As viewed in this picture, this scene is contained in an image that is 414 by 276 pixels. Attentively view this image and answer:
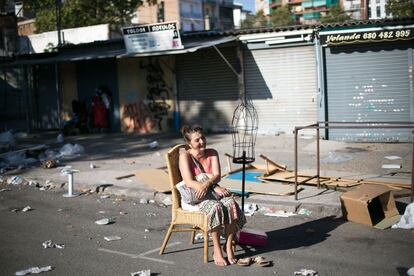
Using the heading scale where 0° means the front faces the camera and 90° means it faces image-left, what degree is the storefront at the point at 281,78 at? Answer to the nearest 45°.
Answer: approximately 0°

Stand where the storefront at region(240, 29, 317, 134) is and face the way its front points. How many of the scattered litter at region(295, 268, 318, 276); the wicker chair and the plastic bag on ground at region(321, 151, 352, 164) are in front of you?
3

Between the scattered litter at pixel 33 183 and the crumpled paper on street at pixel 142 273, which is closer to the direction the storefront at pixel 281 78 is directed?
the crumpled paper on street

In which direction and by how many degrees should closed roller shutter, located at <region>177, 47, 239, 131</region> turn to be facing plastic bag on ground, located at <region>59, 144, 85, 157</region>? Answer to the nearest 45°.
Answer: approximately 45° to its right

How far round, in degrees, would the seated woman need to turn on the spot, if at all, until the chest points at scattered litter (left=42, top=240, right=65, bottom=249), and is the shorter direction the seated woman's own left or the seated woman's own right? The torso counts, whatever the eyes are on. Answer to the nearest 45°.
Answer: approximately 135° to the seated woman's own right

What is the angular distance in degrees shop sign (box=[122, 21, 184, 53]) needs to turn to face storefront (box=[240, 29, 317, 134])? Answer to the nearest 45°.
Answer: approximately 90° to its left

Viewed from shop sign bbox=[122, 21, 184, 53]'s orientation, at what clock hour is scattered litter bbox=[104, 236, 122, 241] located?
The scattered litter is roughly at 12 o'clock from the shop sign.

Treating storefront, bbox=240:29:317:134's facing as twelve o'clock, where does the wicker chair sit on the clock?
The wicker chair is roughly at 12 o'clock from the storefront.
